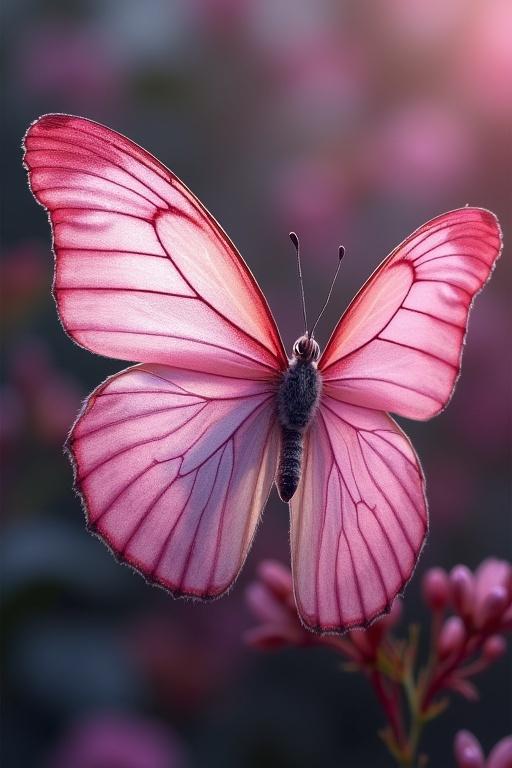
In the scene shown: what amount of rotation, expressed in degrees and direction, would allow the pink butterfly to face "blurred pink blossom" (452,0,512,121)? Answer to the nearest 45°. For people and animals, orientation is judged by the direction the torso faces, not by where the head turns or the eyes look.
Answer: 0° — it already faces it

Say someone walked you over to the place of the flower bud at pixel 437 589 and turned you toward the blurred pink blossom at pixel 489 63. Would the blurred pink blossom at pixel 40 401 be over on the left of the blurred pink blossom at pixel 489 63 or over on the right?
left

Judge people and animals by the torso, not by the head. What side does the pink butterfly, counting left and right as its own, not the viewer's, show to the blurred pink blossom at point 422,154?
front

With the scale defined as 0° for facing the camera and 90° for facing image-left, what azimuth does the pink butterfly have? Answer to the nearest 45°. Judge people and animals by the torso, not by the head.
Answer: approximately 180°

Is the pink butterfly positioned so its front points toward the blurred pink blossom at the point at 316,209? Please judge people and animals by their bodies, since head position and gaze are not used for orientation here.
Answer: yes

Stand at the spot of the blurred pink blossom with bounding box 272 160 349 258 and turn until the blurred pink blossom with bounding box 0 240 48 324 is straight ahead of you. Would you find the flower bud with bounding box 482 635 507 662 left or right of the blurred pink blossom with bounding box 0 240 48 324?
left
